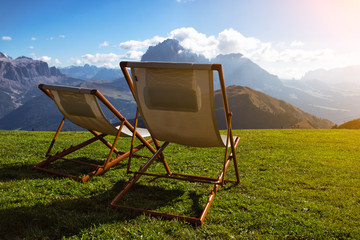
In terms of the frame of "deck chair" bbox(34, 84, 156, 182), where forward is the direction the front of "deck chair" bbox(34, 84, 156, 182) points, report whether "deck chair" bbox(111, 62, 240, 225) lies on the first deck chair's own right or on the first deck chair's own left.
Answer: on the first deck chair's own right

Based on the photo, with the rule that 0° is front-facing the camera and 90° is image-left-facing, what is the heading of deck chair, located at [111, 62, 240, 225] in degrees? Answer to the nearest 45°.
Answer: approximately 225°

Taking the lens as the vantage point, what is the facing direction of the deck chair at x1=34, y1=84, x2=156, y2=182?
facing away from the viewer and to the right of the viewer
